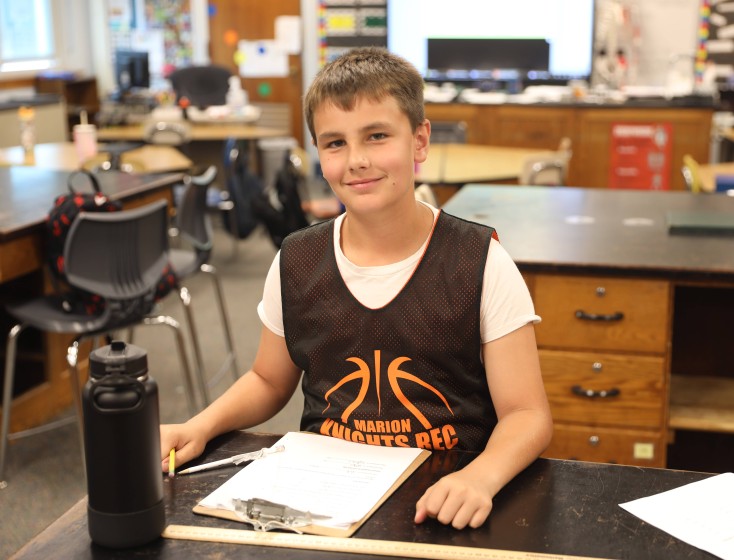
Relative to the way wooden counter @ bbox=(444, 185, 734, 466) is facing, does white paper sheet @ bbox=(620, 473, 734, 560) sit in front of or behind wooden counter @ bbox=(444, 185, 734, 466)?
in front

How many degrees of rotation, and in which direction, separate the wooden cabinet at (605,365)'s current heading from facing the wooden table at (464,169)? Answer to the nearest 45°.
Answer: approximately 180°

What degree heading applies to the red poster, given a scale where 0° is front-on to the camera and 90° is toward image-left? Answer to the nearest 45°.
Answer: approximately 0°

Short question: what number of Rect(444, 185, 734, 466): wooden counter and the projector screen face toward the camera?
2

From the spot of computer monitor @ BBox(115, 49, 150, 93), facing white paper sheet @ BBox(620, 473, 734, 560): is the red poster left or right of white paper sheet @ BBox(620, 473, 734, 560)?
left

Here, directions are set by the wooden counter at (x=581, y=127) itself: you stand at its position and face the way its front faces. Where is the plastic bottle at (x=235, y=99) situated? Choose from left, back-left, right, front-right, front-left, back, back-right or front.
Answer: right

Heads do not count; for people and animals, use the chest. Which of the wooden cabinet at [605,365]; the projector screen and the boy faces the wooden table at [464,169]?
the projector screen

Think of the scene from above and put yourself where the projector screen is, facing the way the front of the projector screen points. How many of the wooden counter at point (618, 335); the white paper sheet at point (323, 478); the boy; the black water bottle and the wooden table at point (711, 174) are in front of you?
5

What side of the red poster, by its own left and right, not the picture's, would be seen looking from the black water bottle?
front
